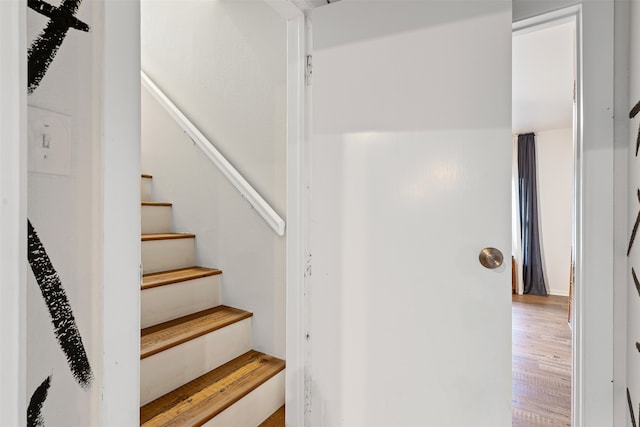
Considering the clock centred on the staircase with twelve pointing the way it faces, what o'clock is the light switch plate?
The light switch plate is roughly at 2 o'clock from the staircase.

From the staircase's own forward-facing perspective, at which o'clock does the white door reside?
The white door is roughly at 12 o'clock from the staircase.

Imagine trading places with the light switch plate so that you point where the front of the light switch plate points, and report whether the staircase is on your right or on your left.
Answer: on your left

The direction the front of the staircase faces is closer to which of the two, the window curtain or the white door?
the white door

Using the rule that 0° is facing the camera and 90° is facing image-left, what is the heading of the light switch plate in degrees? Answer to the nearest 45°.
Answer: approximately 315°

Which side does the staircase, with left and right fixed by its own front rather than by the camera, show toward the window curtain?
left

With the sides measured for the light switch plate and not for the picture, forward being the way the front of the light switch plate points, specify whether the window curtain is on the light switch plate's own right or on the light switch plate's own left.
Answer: on the light switch plate's own left

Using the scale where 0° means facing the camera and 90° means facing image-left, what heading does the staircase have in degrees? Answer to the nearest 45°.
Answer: approximately 315°
